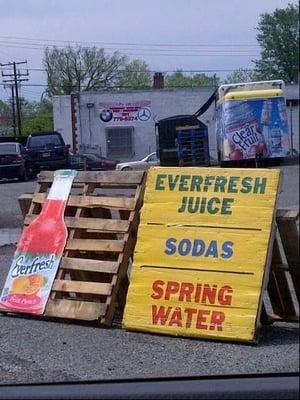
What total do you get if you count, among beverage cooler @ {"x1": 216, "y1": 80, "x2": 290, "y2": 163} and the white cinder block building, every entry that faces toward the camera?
2

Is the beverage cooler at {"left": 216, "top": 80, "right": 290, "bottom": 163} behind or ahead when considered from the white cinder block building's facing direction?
ahead

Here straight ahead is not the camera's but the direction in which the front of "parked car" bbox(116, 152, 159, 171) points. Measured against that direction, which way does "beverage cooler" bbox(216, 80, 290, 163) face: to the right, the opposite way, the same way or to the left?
to the left

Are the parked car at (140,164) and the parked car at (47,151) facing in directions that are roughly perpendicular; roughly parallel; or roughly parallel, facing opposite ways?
roughly perpendicular

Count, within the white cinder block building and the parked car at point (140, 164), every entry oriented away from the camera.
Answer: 0

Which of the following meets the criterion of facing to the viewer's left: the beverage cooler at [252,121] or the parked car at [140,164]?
the parked car

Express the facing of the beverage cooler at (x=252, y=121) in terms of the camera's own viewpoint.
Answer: facing the viewer

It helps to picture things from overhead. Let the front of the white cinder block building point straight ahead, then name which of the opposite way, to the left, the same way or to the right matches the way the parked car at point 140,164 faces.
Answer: to the right

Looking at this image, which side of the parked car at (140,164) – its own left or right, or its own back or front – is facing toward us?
left

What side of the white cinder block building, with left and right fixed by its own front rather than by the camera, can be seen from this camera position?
front
